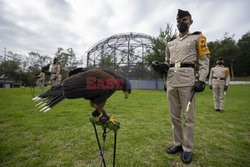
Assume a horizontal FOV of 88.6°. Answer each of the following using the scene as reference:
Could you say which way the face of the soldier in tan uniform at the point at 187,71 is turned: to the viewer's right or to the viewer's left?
to the viewer's left

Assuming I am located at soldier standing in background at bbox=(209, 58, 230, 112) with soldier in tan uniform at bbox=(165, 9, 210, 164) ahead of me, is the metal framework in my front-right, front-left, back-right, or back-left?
back-right

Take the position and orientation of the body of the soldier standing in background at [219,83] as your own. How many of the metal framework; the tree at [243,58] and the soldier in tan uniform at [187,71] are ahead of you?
1

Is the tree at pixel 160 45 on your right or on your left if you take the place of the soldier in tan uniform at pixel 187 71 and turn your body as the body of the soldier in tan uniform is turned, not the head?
on your right

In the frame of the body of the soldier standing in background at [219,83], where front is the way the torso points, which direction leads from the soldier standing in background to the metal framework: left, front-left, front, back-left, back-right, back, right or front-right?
back-right

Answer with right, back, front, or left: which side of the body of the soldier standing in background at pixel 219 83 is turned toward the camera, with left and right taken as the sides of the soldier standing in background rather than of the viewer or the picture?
front

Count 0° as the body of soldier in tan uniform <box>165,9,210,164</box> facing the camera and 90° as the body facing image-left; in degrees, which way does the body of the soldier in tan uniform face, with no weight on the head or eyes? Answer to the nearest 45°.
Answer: approximately 45°
